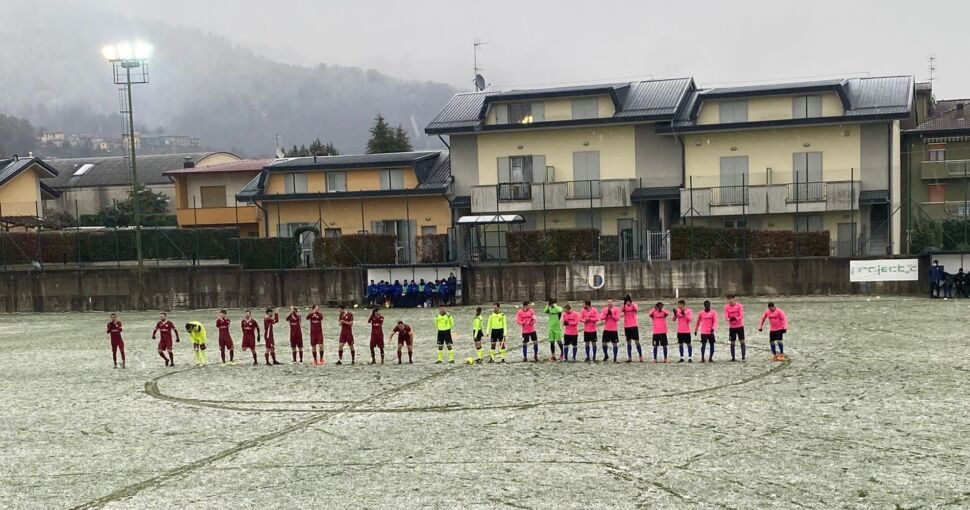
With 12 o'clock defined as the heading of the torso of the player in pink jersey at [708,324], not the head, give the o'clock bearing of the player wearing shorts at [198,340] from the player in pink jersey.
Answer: The player wearing shorts is roughly at 3 o'clock from the player in pink jersey.

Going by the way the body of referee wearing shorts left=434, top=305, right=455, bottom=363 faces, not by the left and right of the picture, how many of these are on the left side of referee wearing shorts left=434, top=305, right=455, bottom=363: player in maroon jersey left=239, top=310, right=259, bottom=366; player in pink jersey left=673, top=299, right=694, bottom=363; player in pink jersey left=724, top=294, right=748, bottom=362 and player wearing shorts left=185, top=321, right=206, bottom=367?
2

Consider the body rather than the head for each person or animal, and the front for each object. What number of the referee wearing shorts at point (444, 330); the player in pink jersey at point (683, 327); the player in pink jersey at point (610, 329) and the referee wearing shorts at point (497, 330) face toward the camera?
4

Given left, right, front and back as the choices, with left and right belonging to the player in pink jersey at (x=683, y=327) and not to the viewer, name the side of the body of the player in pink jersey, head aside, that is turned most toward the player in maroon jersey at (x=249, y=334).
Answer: right

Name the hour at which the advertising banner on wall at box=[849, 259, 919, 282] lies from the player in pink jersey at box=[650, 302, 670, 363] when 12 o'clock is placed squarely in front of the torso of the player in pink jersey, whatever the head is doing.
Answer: The advertising banner on wall is roughly at 7 o'clock from the player in pink jersey.

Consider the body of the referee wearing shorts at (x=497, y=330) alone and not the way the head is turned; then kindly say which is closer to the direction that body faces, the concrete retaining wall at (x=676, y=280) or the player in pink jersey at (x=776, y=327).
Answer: the player in pink jersey

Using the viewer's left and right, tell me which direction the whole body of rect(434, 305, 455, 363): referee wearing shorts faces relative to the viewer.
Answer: facing the viewer

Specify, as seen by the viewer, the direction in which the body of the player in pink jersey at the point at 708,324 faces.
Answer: toward the camera

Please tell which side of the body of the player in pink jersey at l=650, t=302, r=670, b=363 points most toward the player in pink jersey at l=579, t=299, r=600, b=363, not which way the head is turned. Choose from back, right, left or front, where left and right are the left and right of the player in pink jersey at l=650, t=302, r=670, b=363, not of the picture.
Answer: right

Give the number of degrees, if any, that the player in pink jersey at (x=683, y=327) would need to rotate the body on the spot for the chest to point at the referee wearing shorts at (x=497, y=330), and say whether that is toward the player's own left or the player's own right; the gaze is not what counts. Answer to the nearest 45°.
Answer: approximately 90° to the player's own right

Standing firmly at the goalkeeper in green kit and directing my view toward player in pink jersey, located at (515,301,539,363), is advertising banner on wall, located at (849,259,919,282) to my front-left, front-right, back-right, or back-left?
back-right

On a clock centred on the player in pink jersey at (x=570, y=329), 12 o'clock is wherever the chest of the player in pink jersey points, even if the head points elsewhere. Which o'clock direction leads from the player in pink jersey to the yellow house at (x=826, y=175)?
The yellow house is roughly at 7 o'clock from the player in pink jersey.

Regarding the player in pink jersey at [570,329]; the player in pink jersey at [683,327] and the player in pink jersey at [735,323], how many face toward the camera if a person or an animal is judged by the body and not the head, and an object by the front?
3

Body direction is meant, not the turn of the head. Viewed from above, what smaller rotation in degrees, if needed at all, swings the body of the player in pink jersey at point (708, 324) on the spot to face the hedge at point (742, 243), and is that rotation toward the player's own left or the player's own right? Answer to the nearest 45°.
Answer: approximately 180°

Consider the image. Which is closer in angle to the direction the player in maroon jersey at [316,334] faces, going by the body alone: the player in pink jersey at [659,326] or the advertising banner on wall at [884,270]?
the player in pink jersey

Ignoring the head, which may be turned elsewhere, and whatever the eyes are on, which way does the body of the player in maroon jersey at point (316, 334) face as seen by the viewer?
toward the camera

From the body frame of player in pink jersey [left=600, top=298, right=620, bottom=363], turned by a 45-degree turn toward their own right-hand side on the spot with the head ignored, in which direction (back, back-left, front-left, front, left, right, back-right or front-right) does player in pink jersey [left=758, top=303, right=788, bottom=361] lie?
back-left
